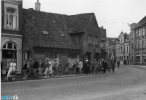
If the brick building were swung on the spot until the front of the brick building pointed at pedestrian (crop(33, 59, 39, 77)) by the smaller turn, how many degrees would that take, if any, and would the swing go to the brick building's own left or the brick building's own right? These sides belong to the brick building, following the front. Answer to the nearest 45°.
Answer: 0° — it already faces them

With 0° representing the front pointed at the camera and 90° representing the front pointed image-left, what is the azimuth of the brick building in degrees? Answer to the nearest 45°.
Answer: approximately 0°
